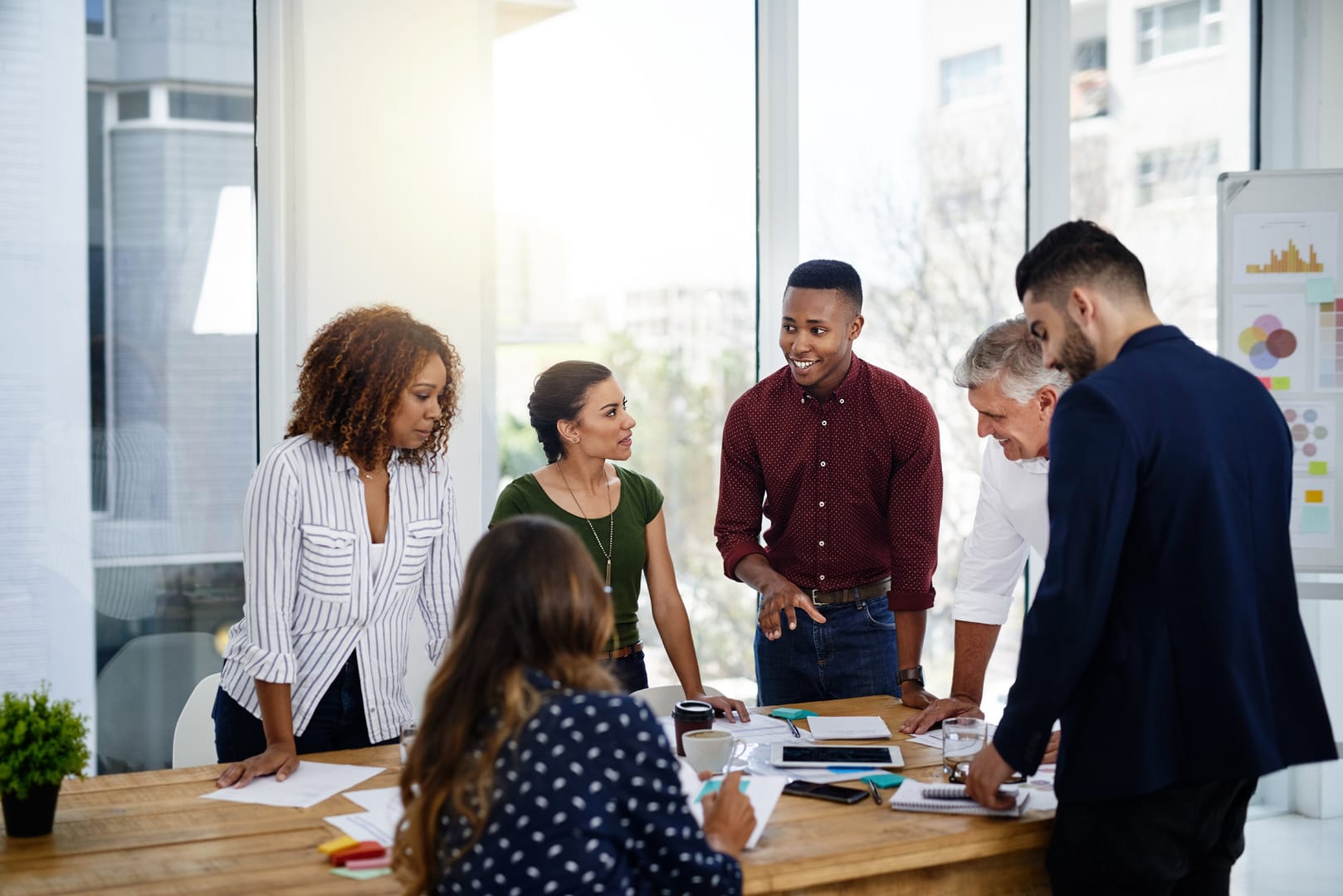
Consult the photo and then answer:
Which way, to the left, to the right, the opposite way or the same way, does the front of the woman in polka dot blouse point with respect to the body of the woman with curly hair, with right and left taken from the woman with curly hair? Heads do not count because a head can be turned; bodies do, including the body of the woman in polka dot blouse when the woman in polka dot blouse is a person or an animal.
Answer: to the left

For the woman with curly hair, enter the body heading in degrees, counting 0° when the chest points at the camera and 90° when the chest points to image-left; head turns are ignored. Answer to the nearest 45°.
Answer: approximately 315°

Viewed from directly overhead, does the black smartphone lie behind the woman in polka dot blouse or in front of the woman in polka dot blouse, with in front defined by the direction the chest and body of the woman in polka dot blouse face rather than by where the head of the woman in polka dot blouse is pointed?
in front

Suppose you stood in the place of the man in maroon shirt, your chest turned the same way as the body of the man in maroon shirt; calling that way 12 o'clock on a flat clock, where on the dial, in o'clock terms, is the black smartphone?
The black smartphone is roughly at 12 o'clock from the man in maroon shirt.

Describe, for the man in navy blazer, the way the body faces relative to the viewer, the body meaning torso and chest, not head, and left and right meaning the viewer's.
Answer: facing away from the viewer and to the left of the viewer

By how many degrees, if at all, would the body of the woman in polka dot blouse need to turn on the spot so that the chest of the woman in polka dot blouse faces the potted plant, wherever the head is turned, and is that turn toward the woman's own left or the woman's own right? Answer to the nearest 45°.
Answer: approximately 90° to the woman's own left

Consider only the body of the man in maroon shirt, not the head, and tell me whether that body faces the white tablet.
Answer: yes

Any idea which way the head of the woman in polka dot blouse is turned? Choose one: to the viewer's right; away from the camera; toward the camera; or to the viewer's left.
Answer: away from the camera

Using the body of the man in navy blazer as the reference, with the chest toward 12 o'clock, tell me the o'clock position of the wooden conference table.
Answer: The wooden conference table is roughly at 10 o'clock from the man in navy blazer.

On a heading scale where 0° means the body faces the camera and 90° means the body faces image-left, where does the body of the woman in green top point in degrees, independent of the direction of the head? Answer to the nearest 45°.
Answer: approximately 315°

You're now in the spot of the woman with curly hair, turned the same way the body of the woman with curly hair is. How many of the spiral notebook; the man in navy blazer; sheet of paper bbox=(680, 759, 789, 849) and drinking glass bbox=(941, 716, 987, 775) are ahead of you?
4

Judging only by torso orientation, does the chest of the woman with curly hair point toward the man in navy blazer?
yes
